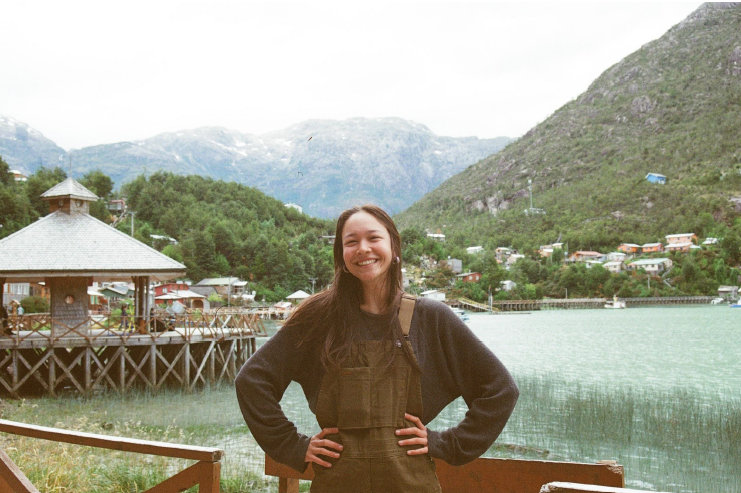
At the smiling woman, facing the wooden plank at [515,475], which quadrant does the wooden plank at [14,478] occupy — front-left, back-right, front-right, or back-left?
back-left

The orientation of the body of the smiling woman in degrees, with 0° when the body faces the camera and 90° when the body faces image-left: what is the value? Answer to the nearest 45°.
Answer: approximately 0°

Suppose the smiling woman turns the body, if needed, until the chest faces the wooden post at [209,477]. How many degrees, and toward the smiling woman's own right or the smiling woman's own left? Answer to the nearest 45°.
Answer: approximately 135° to the smiling woman's own right

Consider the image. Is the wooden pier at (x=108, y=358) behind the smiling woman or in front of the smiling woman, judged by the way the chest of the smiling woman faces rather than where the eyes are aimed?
behind

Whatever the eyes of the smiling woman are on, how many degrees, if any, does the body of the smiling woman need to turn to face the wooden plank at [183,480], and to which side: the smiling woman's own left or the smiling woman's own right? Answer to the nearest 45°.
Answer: approximately 135° to the smiling woman's own right
